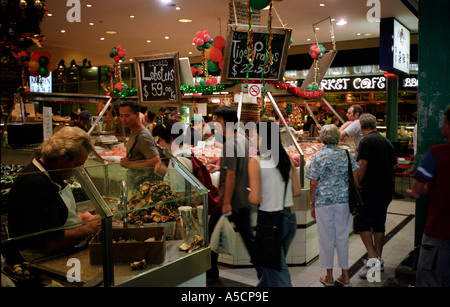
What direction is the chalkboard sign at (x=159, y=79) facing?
toward the camera

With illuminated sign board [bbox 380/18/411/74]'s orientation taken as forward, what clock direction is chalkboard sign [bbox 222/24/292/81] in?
The chalkboard sign is roughly at 2 o'clock from the illuminated sign board.

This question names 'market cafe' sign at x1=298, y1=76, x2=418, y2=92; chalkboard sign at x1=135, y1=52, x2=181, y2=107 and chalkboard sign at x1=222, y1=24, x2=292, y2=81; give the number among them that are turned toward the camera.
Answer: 3

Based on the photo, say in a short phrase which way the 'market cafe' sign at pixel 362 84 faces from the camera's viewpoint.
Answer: facing the viewer

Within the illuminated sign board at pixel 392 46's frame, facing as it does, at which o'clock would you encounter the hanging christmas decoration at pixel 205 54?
The hanging christmas decoration is roughly at 3 o'clock from the illuminated sign board.

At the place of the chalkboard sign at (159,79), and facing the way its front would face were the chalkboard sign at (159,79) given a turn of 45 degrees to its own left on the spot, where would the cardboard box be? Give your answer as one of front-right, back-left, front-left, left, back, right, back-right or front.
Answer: front-right

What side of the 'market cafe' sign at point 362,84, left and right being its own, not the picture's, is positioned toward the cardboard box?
front

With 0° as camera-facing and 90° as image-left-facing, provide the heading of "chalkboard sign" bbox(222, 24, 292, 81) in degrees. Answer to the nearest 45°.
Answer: approximately 0°

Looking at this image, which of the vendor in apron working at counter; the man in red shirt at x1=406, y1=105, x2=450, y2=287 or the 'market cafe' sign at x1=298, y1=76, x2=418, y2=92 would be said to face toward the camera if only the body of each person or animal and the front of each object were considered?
the 'market cafe' sign

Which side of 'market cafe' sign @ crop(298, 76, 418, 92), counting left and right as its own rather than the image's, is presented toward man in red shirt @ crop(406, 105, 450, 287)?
front
